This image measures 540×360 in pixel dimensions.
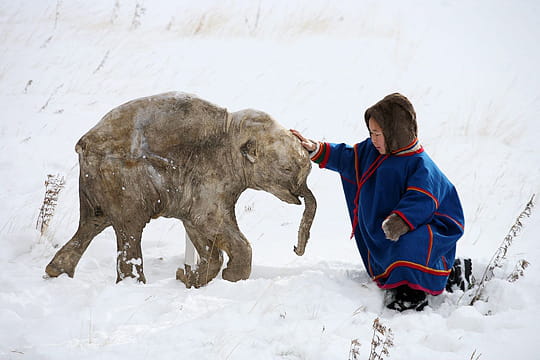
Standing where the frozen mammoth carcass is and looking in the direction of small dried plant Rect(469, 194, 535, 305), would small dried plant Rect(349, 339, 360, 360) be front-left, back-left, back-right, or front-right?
front-right

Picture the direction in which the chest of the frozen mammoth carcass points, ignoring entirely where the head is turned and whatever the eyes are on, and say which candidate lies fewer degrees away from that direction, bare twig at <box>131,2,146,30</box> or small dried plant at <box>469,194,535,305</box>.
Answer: the small dried plant

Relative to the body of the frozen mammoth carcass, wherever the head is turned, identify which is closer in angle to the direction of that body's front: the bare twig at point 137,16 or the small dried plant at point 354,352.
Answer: the small dried plant

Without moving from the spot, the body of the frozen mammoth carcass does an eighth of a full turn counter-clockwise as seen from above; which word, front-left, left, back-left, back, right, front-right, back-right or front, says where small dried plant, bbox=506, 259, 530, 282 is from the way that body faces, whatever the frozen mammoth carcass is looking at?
front-right

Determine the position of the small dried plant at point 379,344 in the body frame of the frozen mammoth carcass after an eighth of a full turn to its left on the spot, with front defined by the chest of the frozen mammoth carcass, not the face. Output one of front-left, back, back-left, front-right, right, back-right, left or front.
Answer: right

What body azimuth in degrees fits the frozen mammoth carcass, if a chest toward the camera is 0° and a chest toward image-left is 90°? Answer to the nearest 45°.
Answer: approximately 270°

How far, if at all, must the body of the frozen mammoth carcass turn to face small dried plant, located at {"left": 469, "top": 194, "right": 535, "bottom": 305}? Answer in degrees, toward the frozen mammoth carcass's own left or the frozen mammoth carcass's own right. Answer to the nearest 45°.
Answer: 0° — it already faces it

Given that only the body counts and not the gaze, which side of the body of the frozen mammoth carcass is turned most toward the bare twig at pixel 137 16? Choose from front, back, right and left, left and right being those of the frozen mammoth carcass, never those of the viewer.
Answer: left

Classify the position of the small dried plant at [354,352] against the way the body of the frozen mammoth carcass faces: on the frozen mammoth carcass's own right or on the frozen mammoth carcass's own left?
on the frozen mammoth carcass's own right
